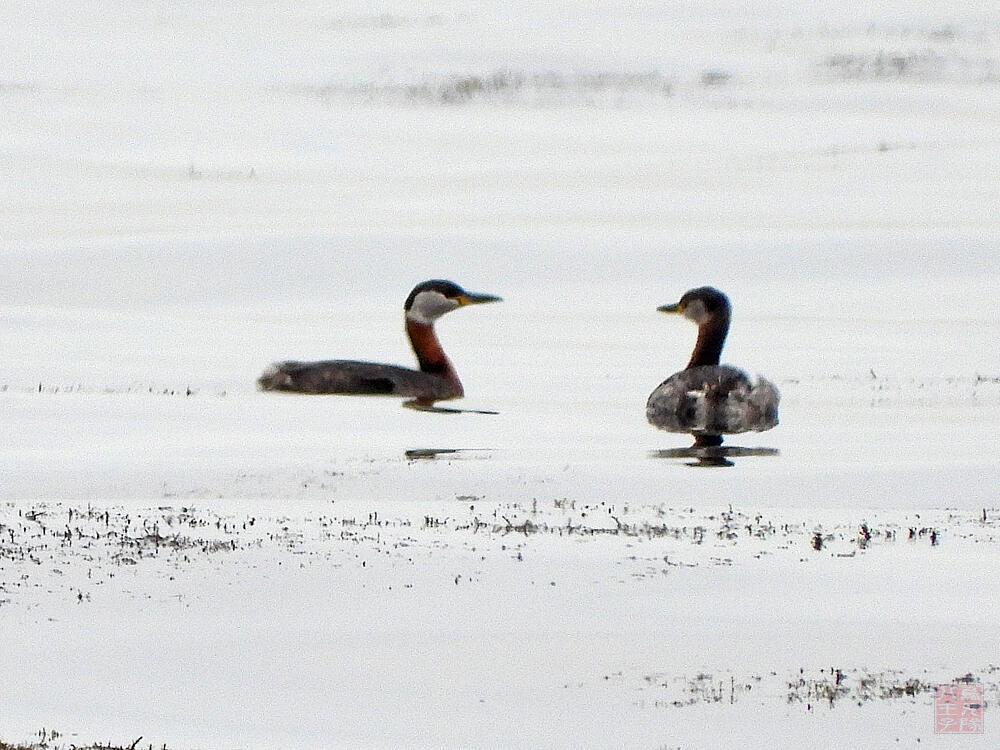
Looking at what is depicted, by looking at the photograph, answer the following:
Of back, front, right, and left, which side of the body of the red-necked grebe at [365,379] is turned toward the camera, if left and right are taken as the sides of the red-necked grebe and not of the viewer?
right

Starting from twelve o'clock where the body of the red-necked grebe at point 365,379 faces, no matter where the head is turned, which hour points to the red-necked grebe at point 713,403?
the red-necked grebe at point 713,403 is roughly at 1 o'clock from the red-necked grebe at point 365,379.
